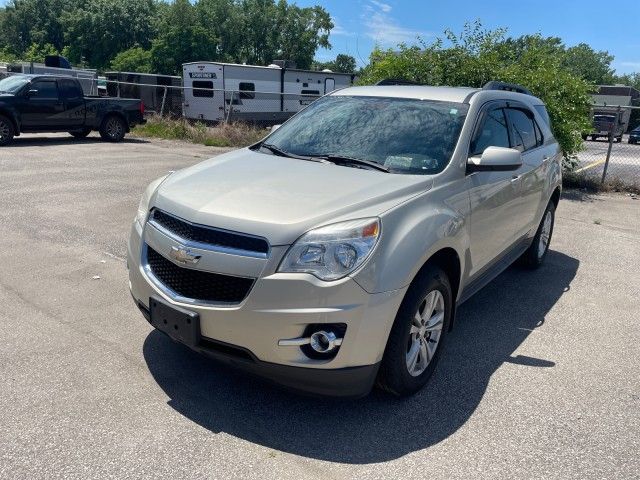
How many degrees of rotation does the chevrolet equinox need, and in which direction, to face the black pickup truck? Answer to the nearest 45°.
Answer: approximately 90° to its right

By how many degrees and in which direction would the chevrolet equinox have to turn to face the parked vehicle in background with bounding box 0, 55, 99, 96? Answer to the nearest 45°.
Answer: approximately 90° to its right

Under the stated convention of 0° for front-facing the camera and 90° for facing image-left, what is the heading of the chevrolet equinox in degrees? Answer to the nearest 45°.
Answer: approximately 45°

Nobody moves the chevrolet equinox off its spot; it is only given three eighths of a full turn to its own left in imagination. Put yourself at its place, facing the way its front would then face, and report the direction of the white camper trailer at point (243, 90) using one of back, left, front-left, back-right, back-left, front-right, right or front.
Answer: left

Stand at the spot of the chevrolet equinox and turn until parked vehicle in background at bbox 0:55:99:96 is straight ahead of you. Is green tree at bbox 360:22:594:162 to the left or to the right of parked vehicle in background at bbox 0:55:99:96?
right

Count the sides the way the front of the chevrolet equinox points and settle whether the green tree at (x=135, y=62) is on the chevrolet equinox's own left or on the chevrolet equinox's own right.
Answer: on the chevrolet equinox's own right
